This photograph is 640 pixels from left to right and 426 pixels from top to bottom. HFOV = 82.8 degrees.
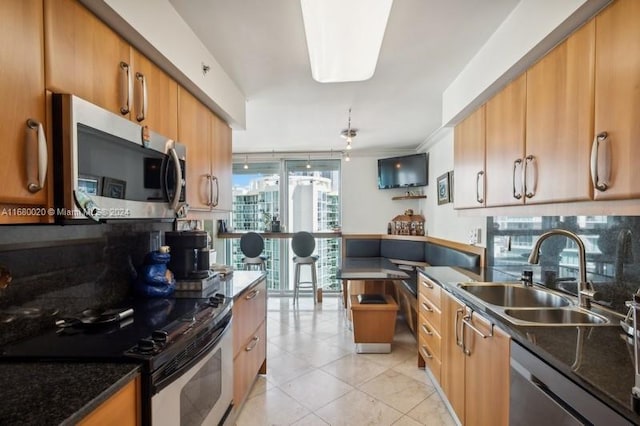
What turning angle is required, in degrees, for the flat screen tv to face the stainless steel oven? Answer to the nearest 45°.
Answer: approximately 45° to its left

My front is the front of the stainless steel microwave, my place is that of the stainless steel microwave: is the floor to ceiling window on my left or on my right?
on my left

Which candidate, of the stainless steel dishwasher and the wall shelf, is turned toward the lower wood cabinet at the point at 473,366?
the wall shelf

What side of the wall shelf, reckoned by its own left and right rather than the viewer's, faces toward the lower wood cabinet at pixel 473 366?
front

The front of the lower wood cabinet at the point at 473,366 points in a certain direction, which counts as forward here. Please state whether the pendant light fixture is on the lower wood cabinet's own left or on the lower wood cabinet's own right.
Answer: on the lower wood cabinet's own right

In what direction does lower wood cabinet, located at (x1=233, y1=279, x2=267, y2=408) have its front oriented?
to the viewer's right

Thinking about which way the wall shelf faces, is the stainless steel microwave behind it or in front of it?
in front

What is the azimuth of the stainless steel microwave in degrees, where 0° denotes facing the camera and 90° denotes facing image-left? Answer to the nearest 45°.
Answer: approximately 315°

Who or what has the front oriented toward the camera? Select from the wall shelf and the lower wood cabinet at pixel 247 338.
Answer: the wall shelf

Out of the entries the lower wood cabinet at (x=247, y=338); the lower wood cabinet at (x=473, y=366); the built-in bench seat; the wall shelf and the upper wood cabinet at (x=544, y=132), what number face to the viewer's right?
1

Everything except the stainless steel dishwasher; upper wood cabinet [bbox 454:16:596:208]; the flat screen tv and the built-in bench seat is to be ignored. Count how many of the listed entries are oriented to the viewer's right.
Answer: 0

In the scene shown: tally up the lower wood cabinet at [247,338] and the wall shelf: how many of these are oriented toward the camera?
1

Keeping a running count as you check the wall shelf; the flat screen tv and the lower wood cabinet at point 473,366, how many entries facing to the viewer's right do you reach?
0

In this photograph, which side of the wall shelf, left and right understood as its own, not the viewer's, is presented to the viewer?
front

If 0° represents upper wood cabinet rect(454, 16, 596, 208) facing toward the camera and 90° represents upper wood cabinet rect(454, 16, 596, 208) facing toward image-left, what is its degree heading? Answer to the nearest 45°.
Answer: approximately 45°

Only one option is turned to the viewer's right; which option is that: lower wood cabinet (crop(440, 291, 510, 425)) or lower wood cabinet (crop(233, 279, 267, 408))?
lower wood cabinet (crop(233, 279, 267, 408))
